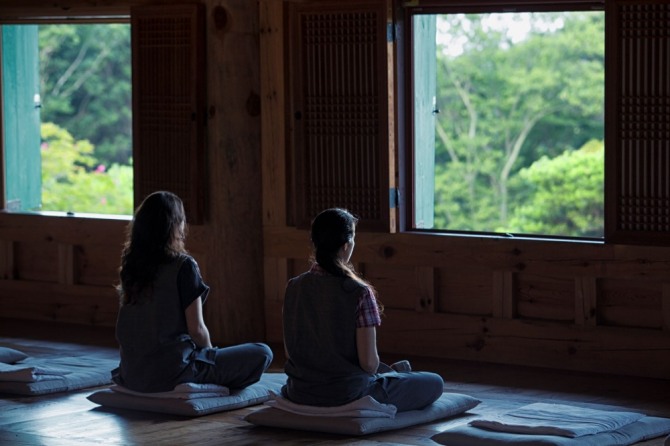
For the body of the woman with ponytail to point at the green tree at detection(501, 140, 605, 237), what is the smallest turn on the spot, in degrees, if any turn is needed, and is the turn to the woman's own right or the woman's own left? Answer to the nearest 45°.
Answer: approximately 45° to the woman's own left

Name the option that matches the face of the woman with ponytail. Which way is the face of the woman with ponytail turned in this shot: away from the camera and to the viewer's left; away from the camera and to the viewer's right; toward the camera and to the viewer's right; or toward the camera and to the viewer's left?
away from the camera and to the viewer's right

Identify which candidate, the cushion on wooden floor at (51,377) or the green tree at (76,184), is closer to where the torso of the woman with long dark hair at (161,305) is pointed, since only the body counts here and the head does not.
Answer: the green tree

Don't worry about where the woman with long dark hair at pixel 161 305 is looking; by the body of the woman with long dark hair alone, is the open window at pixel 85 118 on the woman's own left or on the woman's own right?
on the woman's own left

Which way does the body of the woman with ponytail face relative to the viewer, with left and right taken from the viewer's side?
facing away from the viewer and to the right of the viewer

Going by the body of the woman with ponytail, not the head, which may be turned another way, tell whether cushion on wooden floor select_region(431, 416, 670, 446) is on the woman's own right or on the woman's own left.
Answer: on the woman's own right

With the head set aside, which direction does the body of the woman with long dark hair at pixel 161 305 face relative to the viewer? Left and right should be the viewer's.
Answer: facing away from the viewer and to the right of the viewer
